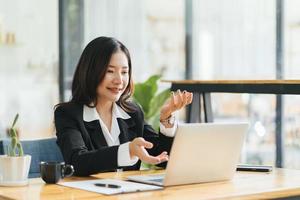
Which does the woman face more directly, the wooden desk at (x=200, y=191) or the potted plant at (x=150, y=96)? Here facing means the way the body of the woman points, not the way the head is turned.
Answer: the wooden desk

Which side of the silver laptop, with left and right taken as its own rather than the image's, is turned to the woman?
front

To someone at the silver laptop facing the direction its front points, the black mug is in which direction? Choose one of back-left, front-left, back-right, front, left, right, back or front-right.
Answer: front-left

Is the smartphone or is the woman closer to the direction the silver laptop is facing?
the woman

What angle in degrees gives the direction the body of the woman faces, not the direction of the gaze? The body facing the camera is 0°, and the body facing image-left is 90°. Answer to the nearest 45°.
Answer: approximately 315°

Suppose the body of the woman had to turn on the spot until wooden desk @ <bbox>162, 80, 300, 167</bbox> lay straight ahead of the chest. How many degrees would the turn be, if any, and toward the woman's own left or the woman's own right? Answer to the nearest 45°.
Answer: approximately 90° to the woman's own left

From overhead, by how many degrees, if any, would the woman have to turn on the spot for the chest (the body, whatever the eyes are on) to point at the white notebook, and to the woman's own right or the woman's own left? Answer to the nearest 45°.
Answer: approximately 45° to the woman's own right

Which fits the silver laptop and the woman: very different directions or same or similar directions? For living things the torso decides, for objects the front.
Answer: very different directions

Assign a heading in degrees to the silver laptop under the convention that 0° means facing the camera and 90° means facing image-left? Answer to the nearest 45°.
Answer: approximately 135°

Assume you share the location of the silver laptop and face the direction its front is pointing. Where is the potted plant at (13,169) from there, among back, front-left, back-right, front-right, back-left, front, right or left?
front-left

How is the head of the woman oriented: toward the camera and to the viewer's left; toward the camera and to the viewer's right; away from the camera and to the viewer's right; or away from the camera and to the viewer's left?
toward the camera and to the viewer's right

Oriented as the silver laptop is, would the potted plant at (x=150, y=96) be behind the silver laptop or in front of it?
in front
